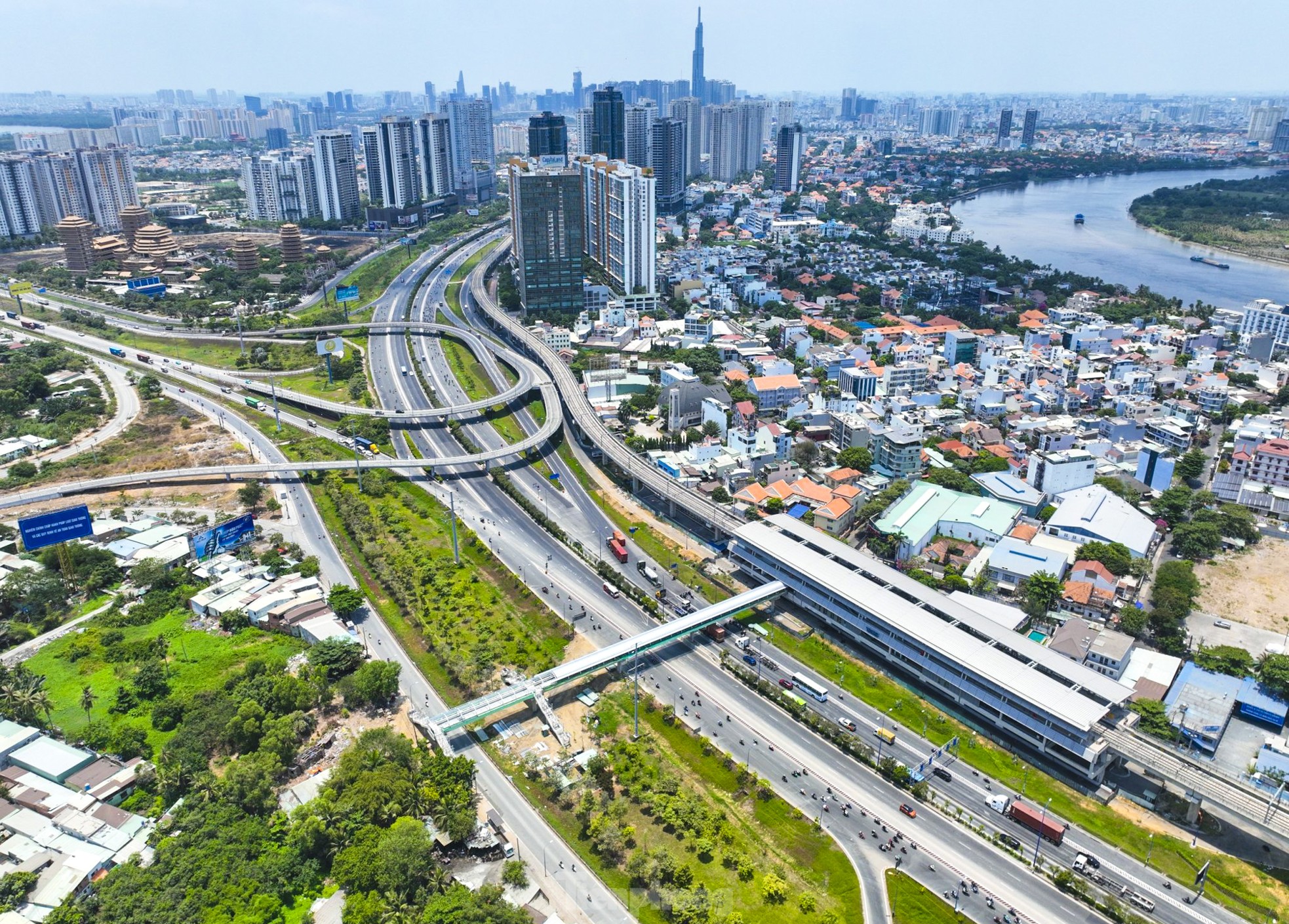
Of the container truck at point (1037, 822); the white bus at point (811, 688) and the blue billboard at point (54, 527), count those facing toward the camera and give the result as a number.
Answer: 1

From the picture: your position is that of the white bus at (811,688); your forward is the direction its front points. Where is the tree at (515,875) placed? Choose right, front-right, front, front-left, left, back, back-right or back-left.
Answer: left

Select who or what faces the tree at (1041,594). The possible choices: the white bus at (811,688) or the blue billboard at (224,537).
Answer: the blue billboard

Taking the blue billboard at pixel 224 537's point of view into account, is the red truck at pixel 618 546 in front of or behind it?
in front

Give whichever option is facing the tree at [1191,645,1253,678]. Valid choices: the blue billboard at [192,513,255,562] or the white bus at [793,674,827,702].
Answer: the blue billboard

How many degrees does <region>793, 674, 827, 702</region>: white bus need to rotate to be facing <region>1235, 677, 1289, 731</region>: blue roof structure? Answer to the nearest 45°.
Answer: approximately 135° to its right

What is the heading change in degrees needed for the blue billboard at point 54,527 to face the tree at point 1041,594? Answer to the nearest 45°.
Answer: approximately 45° to its left

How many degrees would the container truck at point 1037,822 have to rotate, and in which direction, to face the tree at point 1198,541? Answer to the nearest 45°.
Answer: approximately 45° to its right

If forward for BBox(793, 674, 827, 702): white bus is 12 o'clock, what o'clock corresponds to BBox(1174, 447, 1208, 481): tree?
The tree is roughly at 3 o'clock from the white bus.

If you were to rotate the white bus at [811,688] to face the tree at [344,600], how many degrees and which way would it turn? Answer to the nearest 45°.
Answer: approximately 45° to its left

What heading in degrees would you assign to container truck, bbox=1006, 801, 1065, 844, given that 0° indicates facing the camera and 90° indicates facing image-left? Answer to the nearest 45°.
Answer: approximately 135°

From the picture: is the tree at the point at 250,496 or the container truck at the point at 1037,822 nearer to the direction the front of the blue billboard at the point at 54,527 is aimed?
the container truck

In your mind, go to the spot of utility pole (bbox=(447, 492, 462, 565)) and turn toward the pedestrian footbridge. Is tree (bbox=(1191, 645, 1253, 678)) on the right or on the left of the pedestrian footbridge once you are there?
left

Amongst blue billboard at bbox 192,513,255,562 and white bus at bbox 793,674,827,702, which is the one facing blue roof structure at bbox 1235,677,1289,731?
the blue billboard
